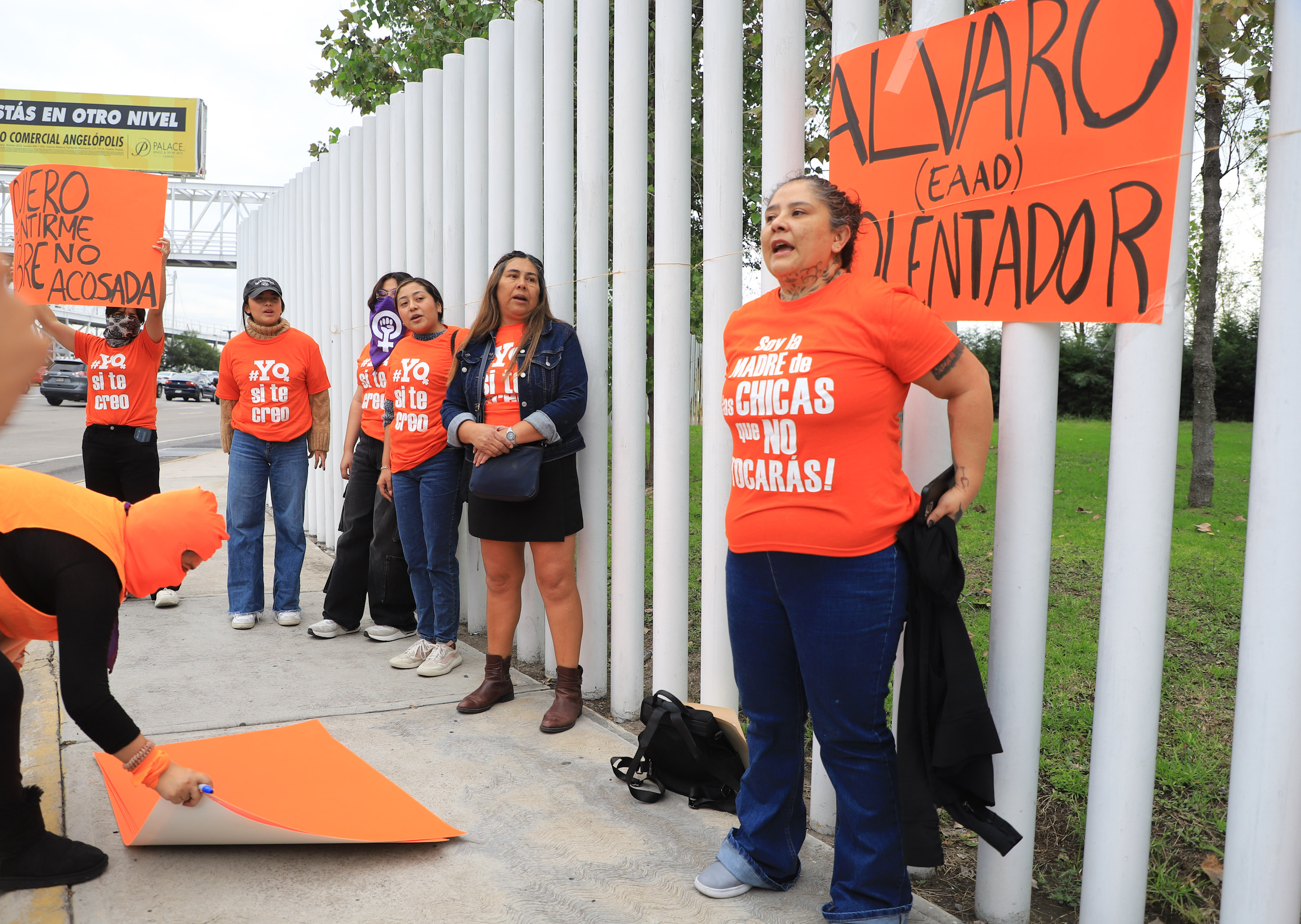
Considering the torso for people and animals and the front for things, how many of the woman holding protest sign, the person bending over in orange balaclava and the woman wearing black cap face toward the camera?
2

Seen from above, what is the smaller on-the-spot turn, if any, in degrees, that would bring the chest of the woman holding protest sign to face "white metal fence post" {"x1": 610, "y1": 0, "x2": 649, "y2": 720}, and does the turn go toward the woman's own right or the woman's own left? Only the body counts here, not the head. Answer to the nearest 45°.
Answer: approximately 45° to the woman's own left

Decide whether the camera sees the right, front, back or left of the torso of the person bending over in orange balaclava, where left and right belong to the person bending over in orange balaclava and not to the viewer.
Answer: right

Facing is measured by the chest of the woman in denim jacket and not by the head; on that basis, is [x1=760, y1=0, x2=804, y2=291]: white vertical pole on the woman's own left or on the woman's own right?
on the woman's own left

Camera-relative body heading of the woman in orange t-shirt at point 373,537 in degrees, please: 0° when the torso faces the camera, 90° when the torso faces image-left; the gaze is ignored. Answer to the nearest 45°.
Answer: approximately 45°

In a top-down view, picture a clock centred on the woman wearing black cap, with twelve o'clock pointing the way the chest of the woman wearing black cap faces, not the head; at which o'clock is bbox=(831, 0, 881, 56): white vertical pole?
The white vertical pole is roughly at 11 o'clock from the woman wearing black cap.

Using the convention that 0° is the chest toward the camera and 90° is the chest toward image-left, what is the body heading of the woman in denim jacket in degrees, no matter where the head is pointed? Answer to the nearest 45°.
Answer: approximately 45°
